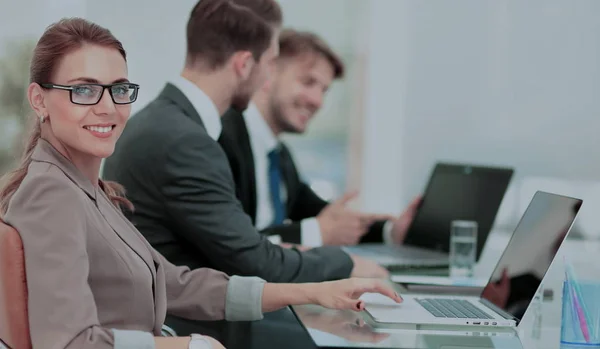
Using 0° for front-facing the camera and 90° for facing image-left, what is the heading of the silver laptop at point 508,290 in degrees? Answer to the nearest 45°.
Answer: approximately 90°

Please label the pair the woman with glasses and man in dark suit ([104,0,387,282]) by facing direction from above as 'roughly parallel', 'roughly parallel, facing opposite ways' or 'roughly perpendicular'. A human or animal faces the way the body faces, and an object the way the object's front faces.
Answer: roughly perpendicular

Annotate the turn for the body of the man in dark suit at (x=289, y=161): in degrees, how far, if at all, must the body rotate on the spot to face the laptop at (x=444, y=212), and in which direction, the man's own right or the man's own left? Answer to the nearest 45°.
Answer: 0° — they already face it

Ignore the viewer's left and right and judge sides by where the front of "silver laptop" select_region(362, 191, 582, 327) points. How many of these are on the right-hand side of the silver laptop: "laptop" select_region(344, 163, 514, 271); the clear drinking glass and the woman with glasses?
2

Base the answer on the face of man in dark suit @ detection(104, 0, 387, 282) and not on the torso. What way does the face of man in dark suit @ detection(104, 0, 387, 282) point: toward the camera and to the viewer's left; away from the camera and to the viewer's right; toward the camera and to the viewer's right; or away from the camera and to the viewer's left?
away from the camera and to the viewer's right

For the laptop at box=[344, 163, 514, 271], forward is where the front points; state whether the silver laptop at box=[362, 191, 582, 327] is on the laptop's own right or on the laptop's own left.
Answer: on the laptop's own left
